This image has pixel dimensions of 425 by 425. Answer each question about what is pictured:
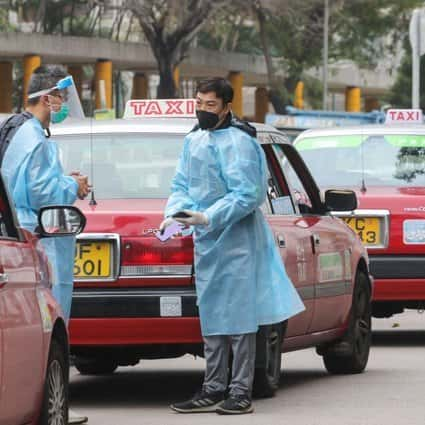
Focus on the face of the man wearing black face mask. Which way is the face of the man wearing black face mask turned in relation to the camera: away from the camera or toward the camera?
toward the camera

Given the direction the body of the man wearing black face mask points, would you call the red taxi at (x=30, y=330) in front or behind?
in front

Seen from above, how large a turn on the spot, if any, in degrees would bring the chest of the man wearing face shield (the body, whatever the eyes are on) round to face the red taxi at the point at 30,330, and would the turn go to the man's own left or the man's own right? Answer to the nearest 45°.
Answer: approximately 90° to the man's own right

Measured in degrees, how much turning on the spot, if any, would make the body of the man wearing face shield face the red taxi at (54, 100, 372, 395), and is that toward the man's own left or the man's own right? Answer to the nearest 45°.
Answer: approximately 45° to the man's own left

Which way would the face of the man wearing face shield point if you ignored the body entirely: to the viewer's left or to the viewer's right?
to the viewer's right

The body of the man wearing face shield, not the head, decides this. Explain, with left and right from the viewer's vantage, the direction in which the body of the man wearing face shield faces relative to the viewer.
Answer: facing to the right of the viewer

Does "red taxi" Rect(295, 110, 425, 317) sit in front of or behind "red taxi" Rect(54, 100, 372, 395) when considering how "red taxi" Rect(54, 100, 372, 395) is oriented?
in front

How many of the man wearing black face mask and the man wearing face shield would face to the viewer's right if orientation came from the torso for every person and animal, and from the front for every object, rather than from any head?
1

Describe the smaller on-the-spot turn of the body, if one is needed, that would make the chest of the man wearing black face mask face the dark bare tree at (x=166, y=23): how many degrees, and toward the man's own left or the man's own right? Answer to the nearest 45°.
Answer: approximately 135° to the man's own right

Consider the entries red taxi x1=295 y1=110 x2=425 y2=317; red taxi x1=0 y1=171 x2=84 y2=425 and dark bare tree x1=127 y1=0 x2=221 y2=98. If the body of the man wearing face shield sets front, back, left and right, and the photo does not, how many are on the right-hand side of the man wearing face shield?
1

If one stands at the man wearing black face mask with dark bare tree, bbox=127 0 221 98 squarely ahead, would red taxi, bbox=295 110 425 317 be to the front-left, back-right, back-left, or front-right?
front-right
